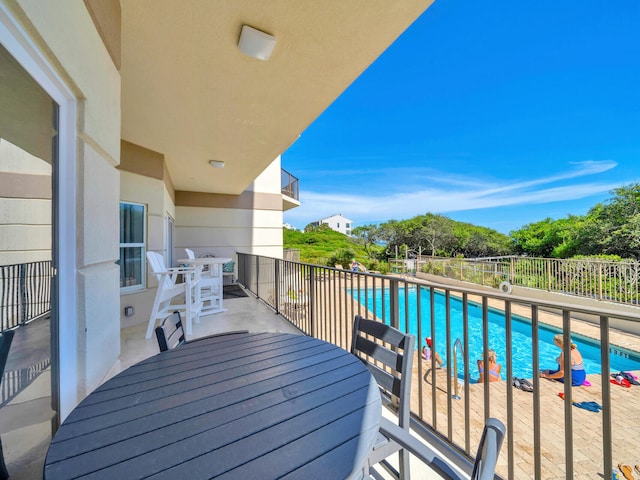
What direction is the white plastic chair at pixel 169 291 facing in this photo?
to the viewer's right

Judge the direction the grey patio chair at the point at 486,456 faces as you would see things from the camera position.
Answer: facing away from the viewer and to the left of the viewer

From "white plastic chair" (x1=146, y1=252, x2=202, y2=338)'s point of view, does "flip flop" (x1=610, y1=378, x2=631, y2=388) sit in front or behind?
in front

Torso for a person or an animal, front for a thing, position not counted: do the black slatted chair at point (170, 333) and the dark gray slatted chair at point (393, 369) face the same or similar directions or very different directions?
very different directions

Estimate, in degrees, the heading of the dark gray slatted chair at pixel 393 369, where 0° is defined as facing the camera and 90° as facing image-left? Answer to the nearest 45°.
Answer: approximately 45°

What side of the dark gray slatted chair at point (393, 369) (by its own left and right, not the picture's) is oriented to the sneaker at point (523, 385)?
back

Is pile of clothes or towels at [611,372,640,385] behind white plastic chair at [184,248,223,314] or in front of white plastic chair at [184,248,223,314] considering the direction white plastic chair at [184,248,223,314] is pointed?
in front

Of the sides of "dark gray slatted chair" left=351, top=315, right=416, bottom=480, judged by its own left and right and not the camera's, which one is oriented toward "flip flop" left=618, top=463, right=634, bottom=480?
back

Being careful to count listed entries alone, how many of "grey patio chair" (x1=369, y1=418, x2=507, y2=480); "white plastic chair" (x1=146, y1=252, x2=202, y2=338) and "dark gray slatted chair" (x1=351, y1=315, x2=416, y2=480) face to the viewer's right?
1

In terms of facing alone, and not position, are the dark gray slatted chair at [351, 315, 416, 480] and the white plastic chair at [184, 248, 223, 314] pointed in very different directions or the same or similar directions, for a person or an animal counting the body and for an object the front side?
very different directions

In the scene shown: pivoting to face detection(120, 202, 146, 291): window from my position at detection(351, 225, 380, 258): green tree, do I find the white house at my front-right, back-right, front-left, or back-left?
back-right

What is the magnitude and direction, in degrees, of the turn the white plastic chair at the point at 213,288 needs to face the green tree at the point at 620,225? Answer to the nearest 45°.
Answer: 0° — it already faces it
